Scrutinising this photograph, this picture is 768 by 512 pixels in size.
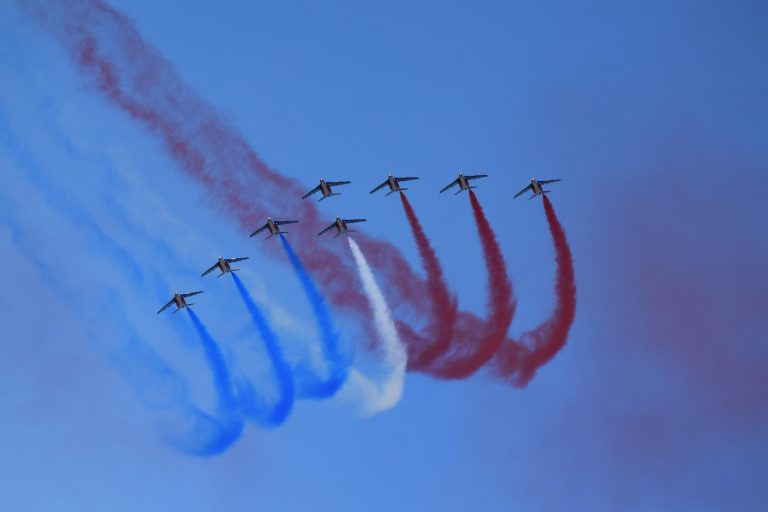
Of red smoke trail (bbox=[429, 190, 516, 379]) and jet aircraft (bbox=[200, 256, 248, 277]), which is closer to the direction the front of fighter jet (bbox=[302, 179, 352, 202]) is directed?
the jet aircraft

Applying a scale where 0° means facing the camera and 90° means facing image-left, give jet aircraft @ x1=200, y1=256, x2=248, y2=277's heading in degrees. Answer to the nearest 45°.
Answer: approximately 45°
